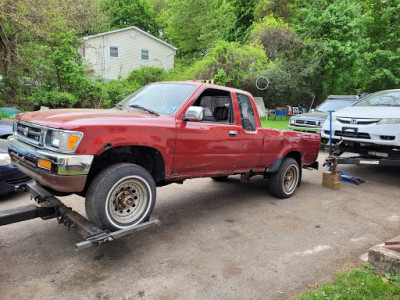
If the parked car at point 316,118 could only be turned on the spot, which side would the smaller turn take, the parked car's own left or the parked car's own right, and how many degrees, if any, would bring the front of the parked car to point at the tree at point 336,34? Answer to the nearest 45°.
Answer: approximately 135° to the parked car's own right

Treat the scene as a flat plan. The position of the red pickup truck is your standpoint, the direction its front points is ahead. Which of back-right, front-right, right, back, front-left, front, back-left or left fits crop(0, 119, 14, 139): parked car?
right

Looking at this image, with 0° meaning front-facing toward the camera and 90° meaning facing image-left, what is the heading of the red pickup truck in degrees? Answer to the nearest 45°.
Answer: approximately 45°

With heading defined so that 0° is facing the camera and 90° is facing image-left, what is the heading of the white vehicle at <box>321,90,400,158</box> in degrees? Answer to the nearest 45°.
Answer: approximately 45°

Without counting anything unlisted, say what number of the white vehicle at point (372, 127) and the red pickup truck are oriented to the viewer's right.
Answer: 0

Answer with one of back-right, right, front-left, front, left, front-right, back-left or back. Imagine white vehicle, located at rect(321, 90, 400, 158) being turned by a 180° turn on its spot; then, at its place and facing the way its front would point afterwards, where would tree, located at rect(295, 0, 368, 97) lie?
front-left

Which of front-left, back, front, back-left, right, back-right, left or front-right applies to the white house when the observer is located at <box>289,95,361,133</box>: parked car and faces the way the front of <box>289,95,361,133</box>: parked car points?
right

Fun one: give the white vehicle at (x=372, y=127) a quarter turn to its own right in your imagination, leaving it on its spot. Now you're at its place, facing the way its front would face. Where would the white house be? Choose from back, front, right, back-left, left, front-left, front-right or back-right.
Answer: front

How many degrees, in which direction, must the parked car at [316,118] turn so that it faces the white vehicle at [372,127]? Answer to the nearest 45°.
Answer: approximately 45° to its left

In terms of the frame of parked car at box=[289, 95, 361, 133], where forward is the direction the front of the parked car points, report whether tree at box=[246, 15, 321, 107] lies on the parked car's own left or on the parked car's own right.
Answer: on the parked car's own right

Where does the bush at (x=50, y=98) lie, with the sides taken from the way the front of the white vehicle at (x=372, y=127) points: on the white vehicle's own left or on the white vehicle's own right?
on the white vehicle's own right

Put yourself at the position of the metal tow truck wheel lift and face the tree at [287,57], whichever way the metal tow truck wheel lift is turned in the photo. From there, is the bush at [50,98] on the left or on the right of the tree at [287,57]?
left

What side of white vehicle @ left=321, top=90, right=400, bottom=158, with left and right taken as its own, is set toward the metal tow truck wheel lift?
front
